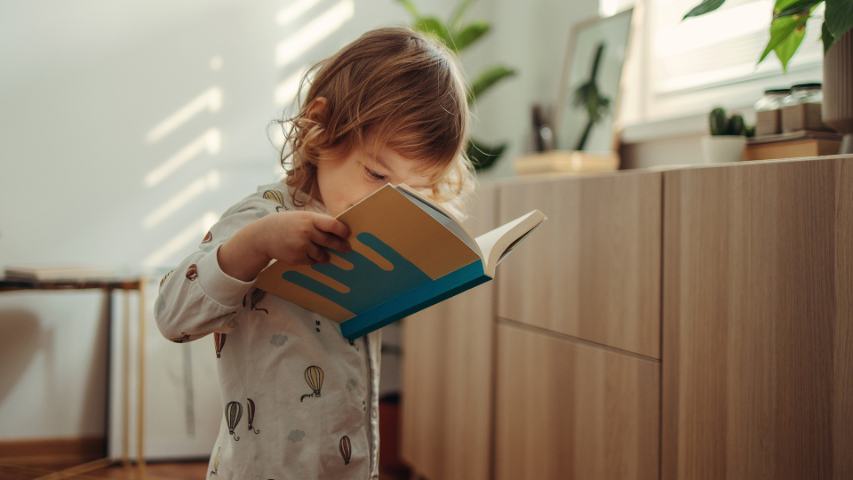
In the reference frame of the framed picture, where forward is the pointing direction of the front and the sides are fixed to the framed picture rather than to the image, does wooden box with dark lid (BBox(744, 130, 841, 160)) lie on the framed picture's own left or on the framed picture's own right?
on the framed picture's own left

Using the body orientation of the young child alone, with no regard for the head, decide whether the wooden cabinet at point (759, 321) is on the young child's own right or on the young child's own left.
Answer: on the young child's own left

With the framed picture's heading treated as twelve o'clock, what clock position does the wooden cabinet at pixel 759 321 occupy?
The wooden cabinet is roughly at 10 o'clock from the framed picture.

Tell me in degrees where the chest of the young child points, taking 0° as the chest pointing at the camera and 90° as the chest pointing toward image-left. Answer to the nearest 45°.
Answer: approximately 315°

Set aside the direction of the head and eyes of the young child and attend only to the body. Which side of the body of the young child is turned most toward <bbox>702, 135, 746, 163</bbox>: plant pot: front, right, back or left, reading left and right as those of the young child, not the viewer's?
left

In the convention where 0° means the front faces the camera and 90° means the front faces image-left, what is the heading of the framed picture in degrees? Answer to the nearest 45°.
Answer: approximately 45°

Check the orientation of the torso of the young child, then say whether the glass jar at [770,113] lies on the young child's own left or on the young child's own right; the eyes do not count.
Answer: on the young child's own left

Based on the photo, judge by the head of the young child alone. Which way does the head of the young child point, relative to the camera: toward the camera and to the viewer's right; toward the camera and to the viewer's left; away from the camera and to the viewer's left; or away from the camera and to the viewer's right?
toward the camera and to the viewer's right
